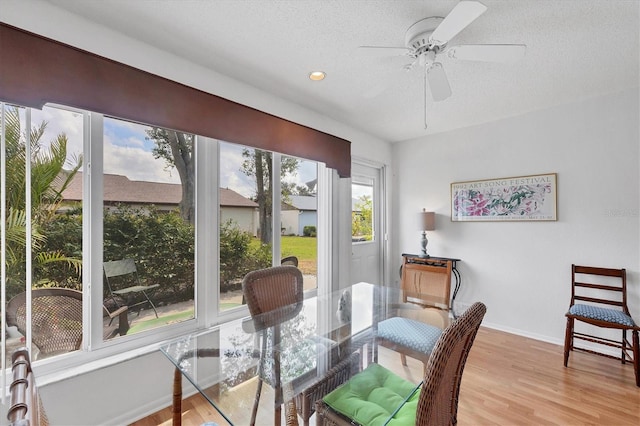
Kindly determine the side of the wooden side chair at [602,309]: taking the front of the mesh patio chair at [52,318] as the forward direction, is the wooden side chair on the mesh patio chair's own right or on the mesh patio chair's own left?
on the mesh patio chair's own right

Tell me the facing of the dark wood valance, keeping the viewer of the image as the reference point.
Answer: facing the viewer and to the right of the viewer

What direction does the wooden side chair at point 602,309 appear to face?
toward the camera

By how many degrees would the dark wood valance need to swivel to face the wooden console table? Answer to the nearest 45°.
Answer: approximately 45° to its left

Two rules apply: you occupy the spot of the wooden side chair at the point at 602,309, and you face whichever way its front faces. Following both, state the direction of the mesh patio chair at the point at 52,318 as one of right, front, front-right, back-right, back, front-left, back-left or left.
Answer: front-right

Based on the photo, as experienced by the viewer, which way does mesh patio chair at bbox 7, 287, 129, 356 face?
facing away from the viewer and to the right of the viewer

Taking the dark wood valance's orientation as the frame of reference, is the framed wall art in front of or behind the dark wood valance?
in front

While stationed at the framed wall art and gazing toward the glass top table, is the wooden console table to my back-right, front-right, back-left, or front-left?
front-right

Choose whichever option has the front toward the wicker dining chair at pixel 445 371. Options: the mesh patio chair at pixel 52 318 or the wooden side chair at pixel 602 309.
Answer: the wooden side chair

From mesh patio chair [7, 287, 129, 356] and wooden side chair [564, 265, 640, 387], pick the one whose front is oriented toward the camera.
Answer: the wooden side chair

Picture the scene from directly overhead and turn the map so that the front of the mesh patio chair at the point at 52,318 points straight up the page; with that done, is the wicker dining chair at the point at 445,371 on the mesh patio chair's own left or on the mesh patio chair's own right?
on the mesh patio chair's own right

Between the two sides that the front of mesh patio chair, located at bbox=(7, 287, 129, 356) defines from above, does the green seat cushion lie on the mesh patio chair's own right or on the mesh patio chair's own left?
on the mesh patio chair's own right

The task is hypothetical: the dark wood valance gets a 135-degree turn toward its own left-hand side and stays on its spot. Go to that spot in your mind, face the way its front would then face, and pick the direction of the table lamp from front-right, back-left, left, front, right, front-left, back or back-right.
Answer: right
